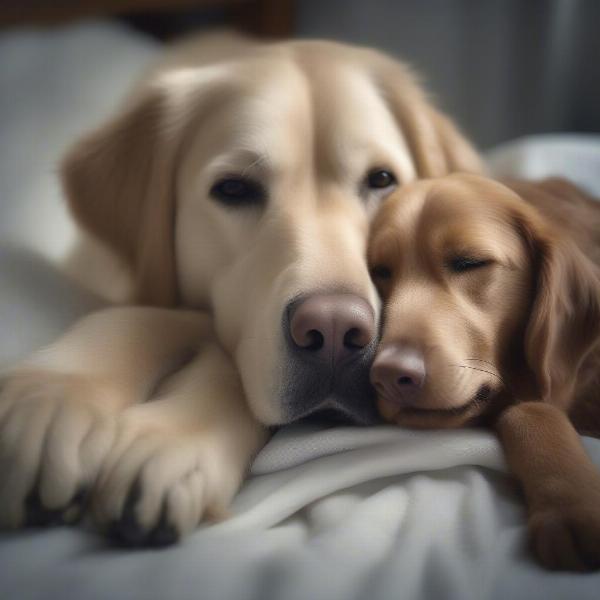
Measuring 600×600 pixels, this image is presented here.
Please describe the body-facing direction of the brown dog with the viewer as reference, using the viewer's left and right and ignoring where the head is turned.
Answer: facing the viewer and to the left of the viewer

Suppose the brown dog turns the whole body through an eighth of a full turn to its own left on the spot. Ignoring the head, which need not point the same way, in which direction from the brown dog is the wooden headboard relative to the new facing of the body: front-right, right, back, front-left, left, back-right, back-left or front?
back-right
